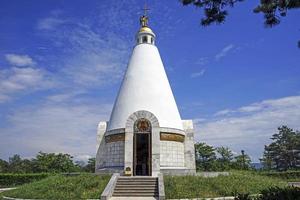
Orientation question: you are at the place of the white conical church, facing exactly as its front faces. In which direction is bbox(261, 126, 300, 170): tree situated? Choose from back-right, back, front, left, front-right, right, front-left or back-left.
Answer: back-left

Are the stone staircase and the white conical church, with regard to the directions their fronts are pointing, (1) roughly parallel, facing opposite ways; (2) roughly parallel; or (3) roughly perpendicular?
roughly parallel

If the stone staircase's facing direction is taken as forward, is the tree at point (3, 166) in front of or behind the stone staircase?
behind

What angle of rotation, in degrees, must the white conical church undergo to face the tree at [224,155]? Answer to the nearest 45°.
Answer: approximately 135° to its left

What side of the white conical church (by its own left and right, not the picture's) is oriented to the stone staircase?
front

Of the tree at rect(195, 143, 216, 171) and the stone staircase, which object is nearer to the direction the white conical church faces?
the stone staircase

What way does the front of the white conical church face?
toward the camera

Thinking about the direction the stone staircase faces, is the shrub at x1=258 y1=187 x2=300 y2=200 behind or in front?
in front

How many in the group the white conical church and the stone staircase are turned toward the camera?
2

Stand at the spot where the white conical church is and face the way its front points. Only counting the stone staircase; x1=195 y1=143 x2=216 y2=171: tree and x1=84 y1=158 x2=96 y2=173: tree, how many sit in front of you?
1

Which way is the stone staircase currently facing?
toward the camera

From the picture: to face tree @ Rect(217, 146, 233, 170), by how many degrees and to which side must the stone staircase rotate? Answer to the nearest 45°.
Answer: approximately 135° to its left

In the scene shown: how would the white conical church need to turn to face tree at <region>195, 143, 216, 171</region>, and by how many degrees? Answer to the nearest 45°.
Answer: approximately 135° to its left

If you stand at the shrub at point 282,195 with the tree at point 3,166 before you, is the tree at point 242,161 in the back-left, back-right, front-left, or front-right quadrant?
front-right
